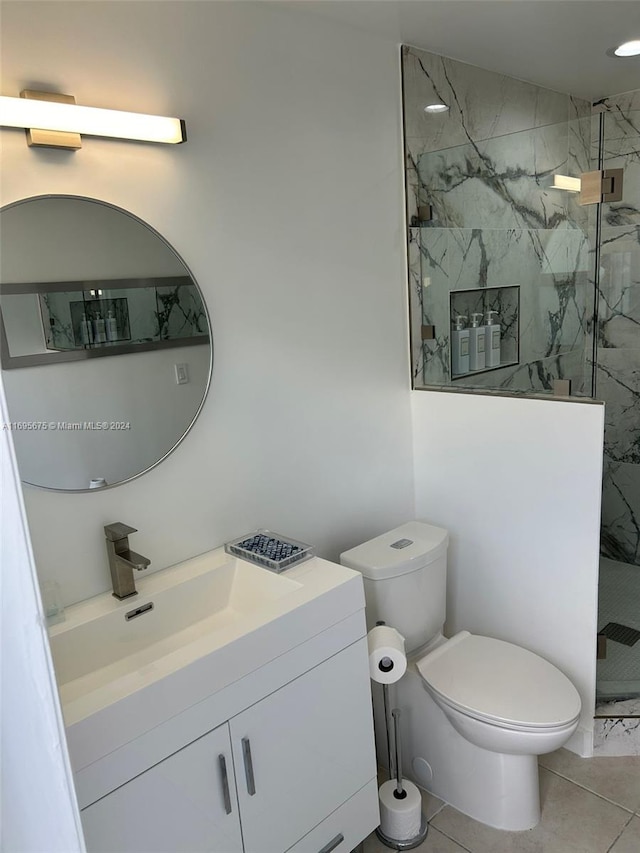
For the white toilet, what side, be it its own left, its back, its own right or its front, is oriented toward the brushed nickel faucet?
right

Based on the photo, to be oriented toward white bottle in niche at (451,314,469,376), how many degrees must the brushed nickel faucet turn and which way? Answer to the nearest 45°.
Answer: approximately 45° to its left

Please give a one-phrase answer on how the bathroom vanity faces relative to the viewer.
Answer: facing the viewer and to the right of the viewer

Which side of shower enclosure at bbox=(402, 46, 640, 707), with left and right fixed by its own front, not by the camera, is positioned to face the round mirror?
front

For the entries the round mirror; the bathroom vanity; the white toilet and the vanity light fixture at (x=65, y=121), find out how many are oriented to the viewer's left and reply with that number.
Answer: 0

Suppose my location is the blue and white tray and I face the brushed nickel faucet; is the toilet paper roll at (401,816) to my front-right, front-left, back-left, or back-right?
back-left

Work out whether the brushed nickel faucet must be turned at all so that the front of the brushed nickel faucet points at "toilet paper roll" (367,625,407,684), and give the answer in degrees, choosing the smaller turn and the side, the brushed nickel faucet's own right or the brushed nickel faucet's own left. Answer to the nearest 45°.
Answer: approximately 45° to the brushed nickel faucet's own left

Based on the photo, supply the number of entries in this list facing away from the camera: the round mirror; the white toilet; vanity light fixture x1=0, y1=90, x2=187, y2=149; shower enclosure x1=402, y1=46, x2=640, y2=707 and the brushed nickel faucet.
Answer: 0

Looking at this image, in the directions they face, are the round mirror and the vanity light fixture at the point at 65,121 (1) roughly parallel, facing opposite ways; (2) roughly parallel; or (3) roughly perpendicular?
roughly parallel

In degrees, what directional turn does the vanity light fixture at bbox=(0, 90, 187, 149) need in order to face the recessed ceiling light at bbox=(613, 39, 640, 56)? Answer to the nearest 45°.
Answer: approximately 45° to its left

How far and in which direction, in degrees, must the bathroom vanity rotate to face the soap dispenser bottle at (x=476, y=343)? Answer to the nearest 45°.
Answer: approximately 90° to its left
